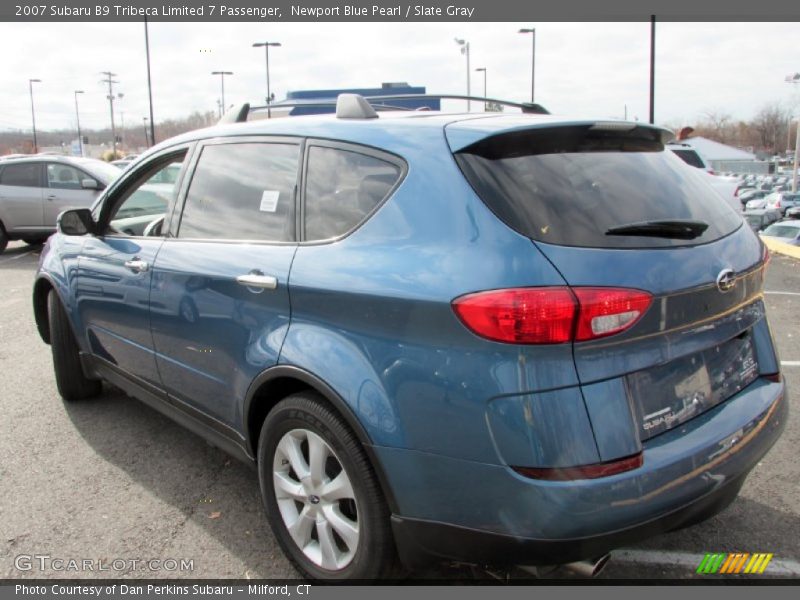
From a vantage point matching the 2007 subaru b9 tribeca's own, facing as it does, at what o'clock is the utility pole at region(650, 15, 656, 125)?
The utility pole is roughly at 2 o'clock from the 2007 subaru b9 tribeca.

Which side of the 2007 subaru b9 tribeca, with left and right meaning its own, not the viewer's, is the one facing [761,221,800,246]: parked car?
right

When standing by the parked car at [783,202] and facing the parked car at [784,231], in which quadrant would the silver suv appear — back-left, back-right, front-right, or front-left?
front-right

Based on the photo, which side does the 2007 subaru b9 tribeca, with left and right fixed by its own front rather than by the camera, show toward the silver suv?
front

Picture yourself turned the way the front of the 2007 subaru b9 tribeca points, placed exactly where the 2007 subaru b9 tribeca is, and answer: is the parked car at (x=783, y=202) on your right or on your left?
on your right

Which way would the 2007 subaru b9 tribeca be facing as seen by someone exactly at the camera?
facing away from the viewer and to the left of the viewer

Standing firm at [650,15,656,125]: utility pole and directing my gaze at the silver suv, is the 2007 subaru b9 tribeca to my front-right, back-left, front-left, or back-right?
front-left
